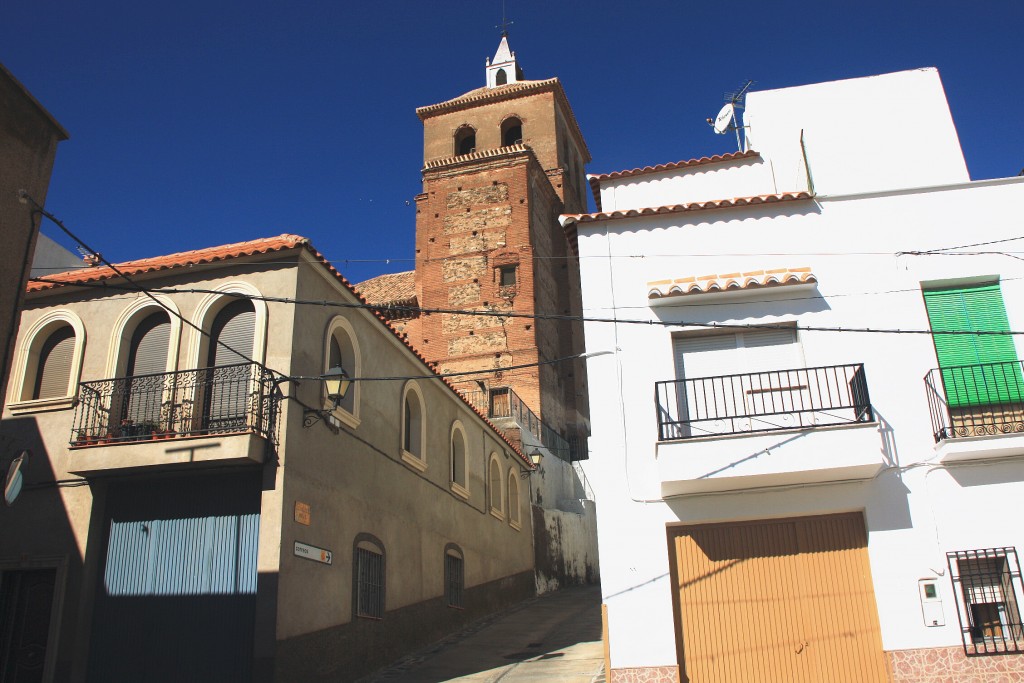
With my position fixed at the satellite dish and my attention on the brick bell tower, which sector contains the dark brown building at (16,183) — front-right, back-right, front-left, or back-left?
back-left

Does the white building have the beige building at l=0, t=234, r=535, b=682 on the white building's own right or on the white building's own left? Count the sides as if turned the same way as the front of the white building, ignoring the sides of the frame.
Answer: on the white building's own right

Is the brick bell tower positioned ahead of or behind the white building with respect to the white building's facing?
behind

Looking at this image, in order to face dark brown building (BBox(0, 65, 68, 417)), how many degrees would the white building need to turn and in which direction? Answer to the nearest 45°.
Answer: approximately 45° to its right

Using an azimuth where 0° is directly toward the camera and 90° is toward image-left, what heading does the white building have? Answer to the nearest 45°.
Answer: approximately 0°

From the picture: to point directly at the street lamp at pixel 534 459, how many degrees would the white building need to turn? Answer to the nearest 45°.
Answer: approximately 135° to its right
